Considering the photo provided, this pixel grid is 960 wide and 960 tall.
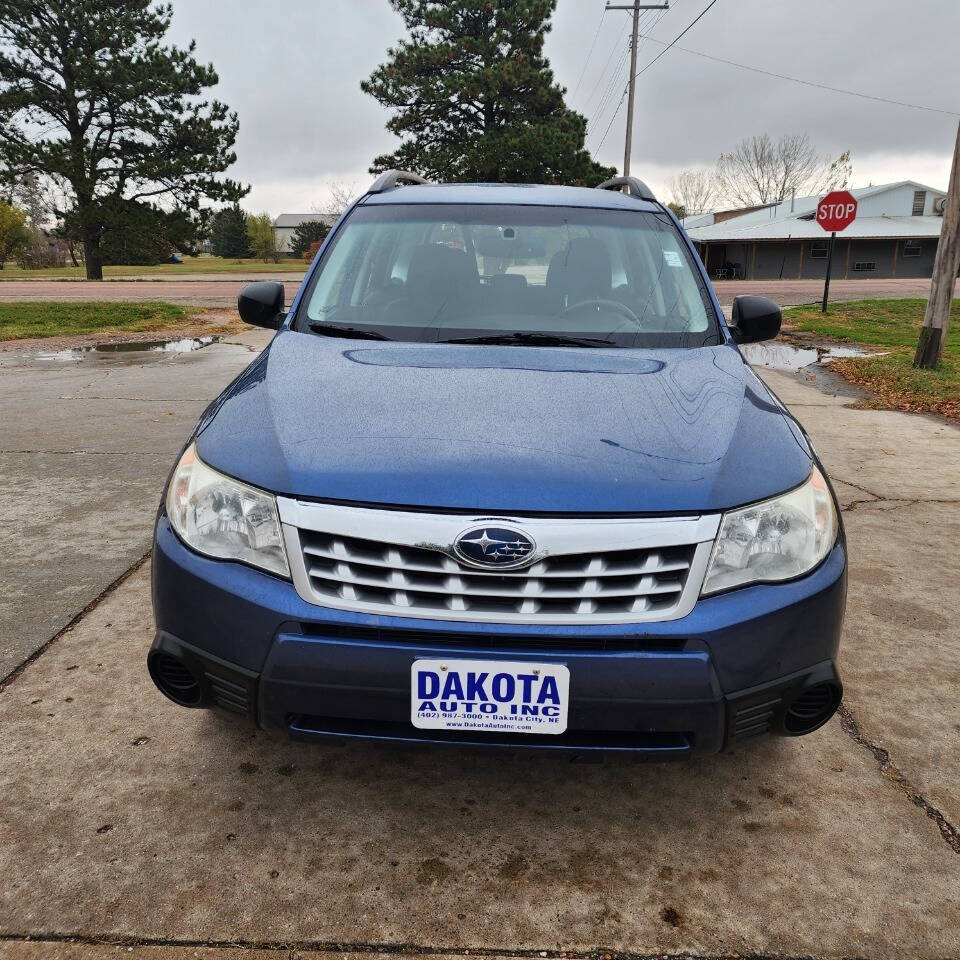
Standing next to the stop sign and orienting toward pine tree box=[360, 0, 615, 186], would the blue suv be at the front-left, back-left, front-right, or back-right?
back-left

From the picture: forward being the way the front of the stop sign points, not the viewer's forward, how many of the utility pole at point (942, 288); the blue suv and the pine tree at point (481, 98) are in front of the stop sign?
2

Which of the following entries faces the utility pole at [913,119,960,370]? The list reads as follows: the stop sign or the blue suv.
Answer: the stop sign

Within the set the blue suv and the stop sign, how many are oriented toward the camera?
2

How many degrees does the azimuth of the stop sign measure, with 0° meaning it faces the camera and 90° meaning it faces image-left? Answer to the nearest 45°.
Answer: approximately 0°

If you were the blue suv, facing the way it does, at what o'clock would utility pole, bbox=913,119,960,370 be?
The utility pole is roughly at 7 o'clock from the blue suv.

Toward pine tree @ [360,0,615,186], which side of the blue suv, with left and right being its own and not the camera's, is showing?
back
